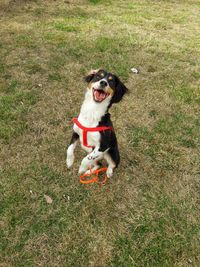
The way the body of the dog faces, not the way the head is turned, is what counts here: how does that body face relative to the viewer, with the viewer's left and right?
facing the viewer and to the left of the viewer

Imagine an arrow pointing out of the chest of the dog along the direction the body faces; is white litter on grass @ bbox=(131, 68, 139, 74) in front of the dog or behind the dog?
behind
